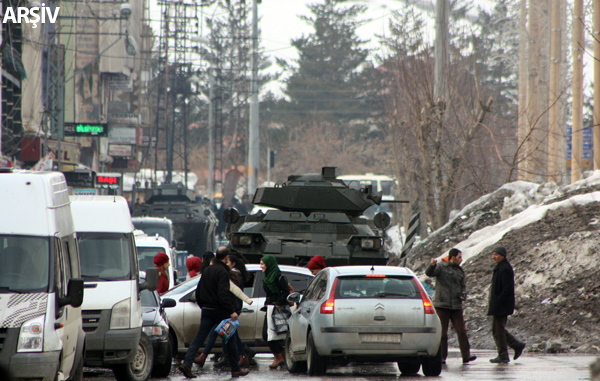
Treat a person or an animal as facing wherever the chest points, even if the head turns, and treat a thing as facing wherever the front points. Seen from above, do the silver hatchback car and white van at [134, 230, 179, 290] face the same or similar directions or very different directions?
very different directions

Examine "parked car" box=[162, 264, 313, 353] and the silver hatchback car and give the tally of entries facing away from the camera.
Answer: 1

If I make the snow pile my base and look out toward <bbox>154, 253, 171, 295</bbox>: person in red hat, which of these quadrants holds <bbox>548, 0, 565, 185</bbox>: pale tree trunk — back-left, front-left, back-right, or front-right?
back-right

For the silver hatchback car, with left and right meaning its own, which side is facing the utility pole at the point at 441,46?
front

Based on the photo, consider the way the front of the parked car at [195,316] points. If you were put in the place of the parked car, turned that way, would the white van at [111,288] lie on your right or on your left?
on your left

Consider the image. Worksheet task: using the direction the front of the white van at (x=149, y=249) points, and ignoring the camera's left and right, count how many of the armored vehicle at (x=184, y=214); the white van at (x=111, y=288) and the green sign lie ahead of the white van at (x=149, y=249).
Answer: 1

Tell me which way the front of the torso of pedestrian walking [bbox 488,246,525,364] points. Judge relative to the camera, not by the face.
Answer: to the viewer's left

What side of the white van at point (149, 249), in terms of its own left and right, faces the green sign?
back
